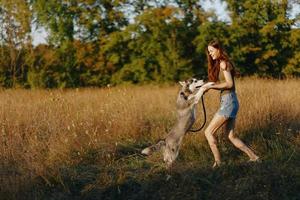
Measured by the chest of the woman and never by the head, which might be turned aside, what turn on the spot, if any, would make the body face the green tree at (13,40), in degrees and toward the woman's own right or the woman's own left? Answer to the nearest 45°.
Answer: approximately 45° to the woman's own right

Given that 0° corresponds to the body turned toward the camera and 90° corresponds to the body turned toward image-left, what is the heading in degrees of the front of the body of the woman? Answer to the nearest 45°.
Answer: approximately 90°
